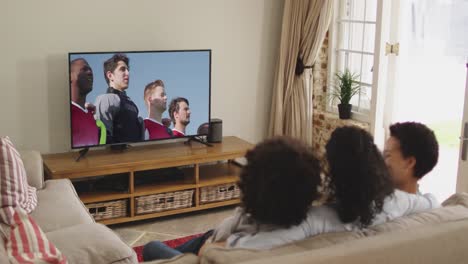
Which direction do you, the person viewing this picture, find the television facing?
facing the viewer and to the right of the viewer

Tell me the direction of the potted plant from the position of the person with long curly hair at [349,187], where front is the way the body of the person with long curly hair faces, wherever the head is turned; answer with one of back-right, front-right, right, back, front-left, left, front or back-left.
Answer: front-right

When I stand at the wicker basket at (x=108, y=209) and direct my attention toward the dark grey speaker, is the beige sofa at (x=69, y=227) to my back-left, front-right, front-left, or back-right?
back-right

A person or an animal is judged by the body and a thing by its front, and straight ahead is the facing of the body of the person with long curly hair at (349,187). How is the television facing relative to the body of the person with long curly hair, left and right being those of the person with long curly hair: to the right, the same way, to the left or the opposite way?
the opposite way

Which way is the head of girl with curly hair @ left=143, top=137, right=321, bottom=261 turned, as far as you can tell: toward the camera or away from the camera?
away from the camera

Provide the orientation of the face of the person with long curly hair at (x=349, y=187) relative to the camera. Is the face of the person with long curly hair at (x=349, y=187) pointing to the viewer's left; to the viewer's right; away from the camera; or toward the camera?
away from the camera

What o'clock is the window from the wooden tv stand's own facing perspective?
The window is roughly at 10 o'clock from the wooden tv stand.

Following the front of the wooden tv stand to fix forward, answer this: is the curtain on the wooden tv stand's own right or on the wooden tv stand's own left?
on the wooden tv stand's own left

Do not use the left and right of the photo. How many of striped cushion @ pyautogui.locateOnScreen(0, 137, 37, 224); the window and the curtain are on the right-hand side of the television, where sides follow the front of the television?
1

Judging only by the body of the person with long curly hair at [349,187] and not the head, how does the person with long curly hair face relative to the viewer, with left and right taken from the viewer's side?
facing away from the viewer and to the left of the viewer

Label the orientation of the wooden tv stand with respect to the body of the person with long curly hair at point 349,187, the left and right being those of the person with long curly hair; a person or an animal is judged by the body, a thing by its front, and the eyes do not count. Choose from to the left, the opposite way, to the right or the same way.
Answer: the opposite way

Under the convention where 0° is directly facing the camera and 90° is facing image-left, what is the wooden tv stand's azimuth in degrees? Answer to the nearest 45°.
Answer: approximately 315°
